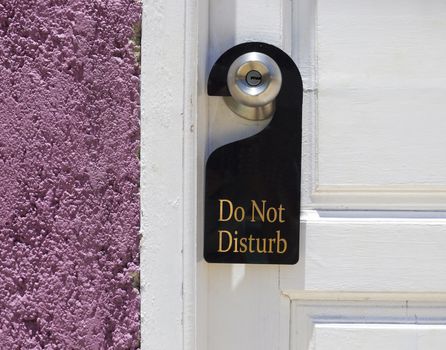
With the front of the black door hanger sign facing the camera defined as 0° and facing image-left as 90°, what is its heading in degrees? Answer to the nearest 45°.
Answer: approximately 0°
